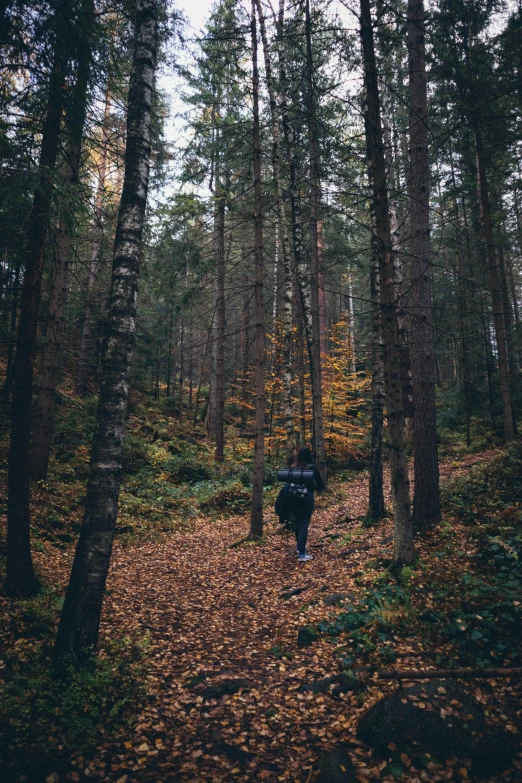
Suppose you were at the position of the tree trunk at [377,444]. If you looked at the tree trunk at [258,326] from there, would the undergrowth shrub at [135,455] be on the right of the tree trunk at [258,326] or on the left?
right

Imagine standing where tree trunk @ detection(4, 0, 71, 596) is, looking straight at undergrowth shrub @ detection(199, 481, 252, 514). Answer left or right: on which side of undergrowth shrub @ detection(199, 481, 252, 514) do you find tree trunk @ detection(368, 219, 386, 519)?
right

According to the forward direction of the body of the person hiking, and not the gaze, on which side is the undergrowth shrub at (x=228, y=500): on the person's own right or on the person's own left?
on the person's own left

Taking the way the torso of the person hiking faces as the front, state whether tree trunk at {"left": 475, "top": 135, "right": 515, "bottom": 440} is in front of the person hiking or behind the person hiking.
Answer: in front
